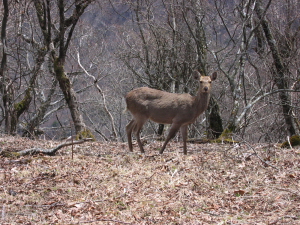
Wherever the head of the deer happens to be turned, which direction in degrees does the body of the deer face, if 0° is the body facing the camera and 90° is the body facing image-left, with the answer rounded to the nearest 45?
approximately 270°

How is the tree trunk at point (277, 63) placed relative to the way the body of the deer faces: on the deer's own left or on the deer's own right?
on the deer's own left
